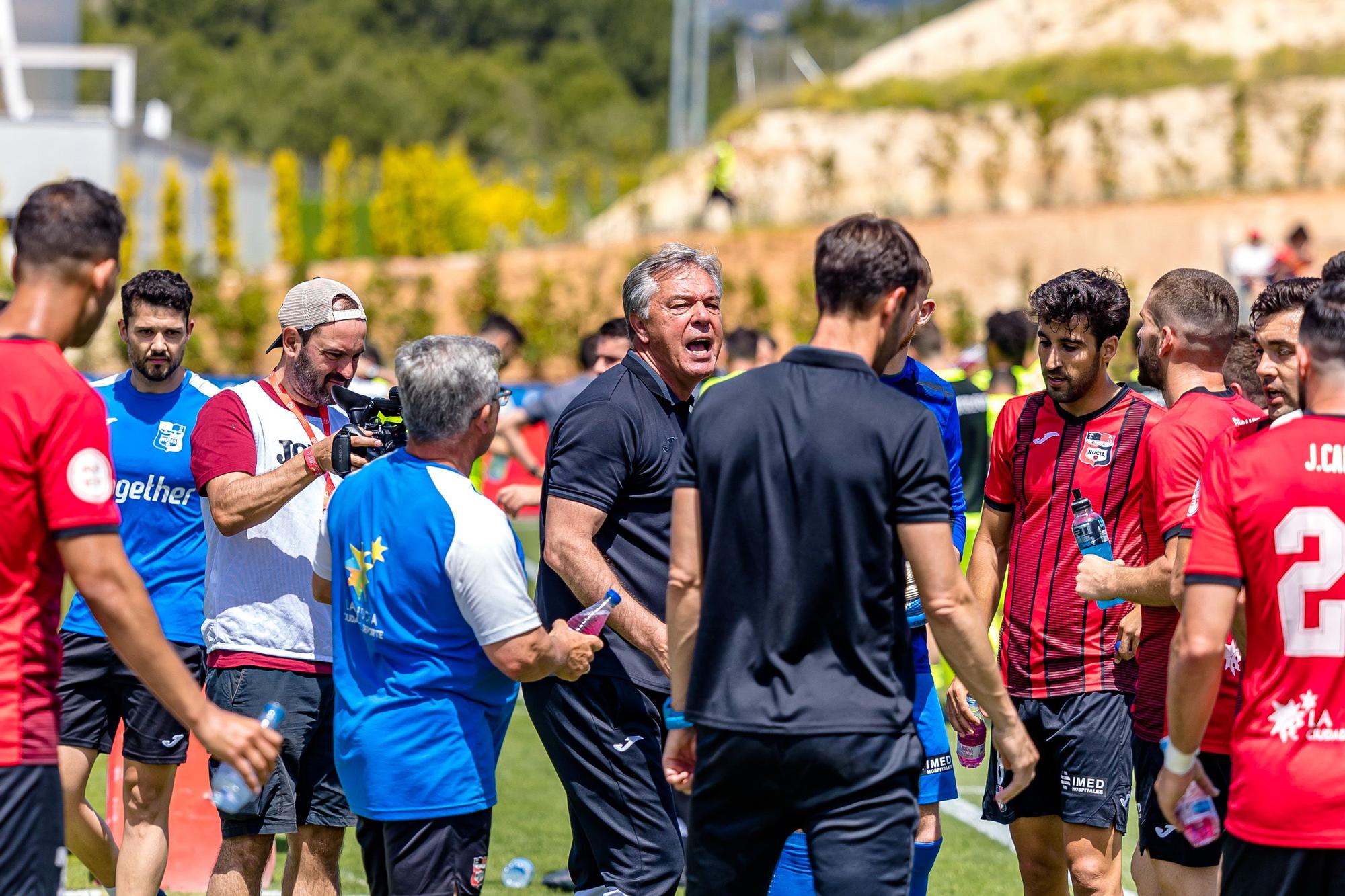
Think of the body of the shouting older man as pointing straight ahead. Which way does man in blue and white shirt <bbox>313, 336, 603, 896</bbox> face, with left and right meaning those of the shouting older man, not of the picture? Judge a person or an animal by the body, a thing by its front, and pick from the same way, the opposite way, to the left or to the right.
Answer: to the left

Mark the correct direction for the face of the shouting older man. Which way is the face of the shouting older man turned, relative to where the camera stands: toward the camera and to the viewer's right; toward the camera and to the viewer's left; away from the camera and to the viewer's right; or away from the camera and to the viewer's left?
toward the camera and to the viewer's right

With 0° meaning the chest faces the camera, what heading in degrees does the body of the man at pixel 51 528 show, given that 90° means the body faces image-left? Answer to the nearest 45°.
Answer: approximately 225°

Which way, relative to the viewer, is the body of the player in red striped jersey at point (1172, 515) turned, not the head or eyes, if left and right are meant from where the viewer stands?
facing away from the viewer and to the left of the viewer

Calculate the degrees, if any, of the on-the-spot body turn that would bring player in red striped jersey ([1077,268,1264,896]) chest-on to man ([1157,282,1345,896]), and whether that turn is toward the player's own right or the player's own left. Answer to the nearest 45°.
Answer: approximately 135° to the player's own left

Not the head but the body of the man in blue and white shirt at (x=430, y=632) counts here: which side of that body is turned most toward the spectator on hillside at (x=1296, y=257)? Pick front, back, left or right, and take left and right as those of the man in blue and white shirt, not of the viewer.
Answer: front

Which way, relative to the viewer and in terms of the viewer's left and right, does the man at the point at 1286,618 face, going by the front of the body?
facing away from the viewer

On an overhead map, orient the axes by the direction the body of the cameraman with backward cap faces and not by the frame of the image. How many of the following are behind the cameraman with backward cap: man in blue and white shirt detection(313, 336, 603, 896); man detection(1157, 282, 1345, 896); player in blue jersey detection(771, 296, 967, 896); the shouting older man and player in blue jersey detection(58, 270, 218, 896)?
1

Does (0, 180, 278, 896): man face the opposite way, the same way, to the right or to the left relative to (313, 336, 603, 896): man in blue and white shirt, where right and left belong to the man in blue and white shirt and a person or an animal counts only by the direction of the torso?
the same way

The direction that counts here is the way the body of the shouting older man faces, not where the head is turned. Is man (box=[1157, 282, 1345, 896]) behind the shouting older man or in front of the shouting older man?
in front

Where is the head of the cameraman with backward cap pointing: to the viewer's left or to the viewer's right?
to the viewer's right

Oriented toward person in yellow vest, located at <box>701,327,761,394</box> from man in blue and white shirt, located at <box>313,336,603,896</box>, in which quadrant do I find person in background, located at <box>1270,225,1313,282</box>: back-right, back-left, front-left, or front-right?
front-right

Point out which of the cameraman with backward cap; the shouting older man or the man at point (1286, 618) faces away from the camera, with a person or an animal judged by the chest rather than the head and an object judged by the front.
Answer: the man

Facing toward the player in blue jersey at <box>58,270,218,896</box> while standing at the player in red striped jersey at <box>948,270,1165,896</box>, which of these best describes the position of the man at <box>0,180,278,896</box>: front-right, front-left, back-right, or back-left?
front-left

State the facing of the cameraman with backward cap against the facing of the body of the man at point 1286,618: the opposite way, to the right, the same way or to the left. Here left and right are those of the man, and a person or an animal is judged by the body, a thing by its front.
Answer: to the right

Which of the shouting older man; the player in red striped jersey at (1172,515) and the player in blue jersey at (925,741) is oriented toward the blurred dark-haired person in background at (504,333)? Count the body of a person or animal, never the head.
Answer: the player in red striped jersey

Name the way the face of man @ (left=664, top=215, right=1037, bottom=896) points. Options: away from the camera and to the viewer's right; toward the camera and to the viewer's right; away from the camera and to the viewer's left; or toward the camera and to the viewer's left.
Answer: away from the camera and to the viewer's right

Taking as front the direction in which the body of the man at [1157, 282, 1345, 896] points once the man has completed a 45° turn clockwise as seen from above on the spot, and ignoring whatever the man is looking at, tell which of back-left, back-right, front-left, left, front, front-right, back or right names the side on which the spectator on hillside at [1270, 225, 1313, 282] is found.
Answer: front-left

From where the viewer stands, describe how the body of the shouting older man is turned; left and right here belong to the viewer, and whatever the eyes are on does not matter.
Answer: facing the viewer and to the right of the viewer
